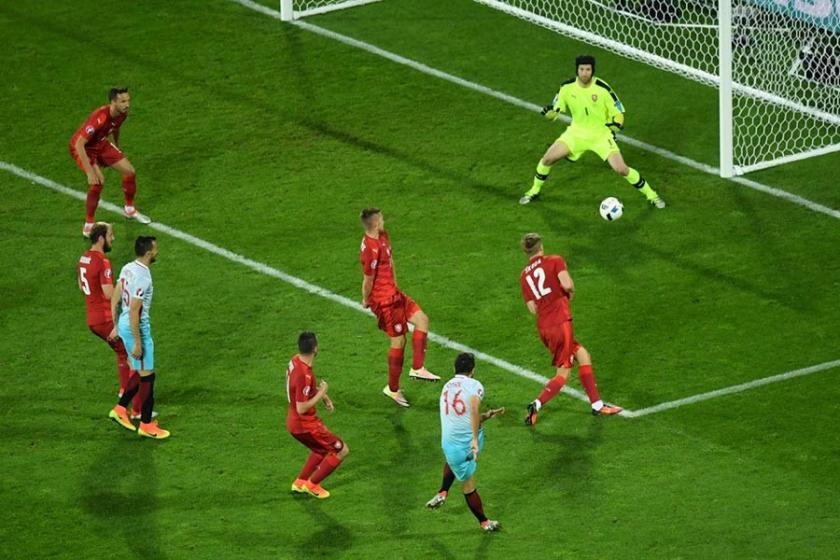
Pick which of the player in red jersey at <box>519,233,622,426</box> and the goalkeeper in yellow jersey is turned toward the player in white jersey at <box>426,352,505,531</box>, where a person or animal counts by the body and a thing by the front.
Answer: the goalkeeper in yellow jersey

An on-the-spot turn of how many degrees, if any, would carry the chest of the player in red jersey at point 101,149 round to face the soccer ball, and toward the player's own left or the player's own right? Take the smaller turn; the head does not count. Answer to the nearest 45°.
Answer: approximately 45° to the player's own left

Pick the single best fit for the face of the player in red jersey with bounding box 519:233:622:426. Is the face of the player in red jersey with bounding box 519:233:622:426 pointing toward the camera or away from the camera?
away from the camera

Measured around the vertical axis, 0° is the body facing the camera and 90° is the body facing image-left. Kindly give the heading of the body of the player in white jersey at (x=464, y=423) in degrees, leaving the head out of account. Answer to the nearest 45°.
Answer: approximately 225°

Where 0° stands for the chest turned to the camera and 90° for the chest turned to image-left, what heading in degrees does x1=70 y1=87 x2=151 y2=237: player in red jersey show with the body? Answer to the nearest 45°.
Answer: approximately 315°

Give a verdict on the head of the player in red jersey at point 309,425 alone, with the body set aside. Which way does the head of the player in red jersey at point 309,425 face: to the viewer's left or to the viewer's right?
to the viewer's right

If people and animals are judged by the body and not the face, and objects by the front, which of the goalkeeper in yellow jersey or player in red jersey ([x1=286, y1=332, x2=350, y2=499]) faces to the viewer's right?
the player in red jersey

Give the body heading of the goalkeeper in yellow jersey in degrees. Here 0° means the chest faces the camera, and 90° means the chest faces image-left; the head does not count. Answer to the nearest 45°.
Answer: approximately 0°

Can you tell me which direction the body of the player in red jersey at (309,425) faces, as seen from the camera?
to the viewer's right
